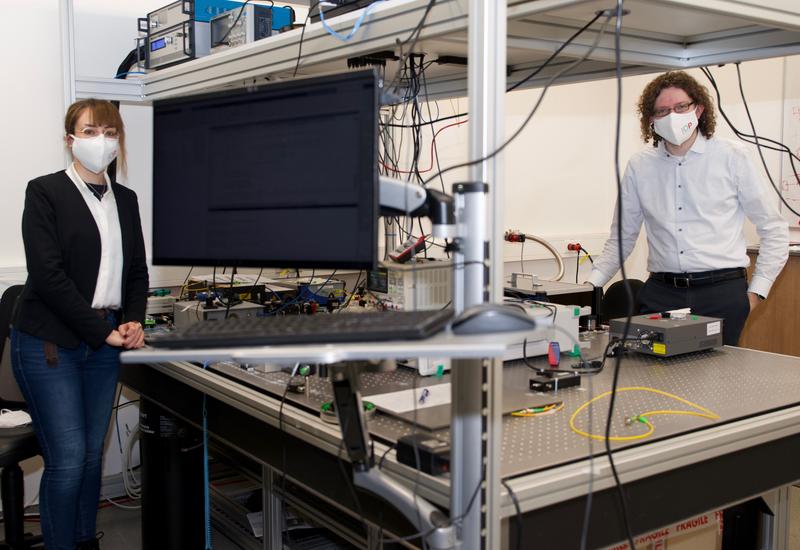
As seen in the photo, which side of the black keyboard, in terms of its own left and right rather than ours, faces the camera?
front

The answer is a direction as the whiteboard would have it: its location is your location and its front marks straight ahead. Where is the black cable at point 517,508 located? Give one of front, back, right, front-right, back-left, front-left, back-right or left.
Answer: front

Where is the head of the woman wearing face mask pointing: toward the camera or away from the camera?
toward the camera

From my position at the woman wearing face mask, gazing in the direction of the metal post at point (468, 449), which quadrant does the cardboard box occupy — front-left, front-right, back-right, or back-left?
front-left

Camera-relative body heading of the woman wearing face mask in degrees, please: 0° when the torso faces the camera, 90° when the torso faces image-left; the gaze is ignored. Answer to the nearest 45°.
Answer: approximately 315°

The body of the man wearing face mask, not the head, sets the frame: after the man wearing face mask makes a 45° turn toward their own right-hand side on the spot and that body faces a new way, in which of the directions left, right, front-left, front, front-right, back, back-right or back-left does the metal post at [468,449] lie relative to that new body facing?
front-left

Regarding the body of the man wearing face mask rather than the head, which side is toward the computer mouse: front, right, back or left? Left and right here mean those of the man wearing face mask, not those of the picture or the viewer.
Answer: front

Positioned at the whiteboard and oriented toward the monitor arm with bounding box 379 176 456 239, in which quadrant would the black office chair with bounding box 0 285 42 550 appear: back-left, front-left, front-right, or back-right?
front-right
